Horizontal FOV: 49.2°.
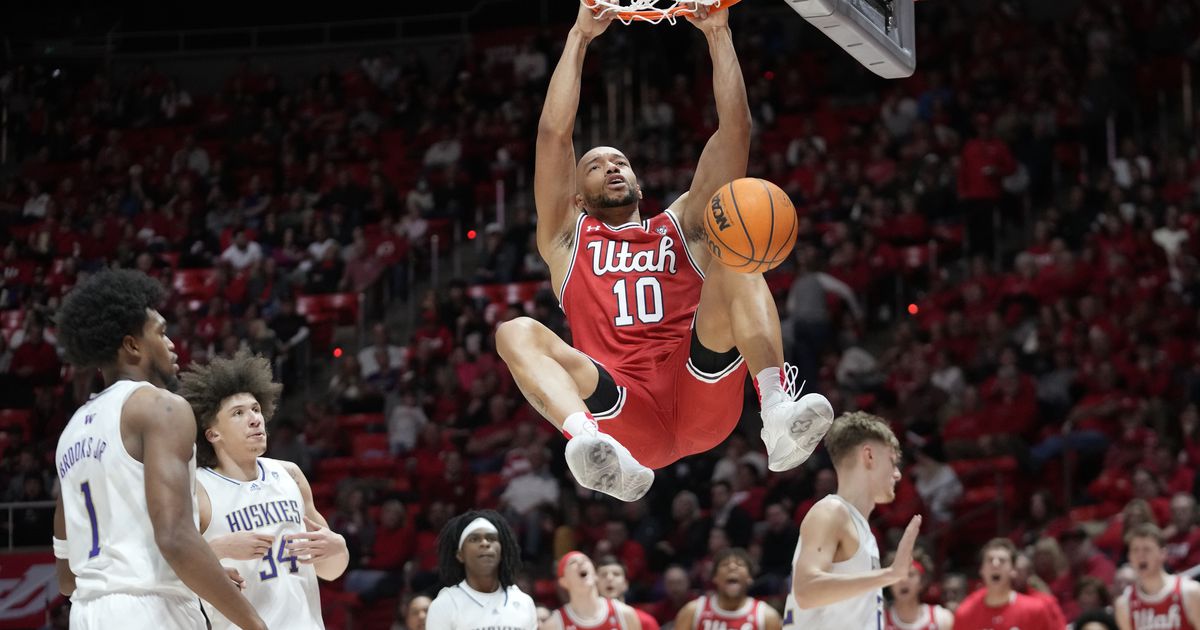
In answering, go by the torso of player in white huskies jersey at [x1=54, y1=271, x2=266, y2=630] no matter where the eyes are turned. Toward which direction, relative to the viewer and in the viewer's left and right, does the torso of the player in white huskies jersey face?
facing away from the viewer and to the right of the viewer

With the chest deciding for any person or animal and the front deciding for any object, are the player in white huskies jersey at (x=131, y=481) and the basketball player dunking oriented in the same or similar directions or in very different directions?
very different directions

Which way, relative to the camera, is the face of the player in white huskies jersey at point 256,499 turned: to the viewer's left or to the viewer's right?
to the viewer's right

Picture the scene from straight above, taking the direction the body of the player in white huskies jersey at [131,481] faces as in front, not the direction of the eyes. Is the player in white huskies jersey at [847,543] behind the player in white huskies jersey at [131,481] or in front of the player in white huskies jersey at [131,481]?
in front

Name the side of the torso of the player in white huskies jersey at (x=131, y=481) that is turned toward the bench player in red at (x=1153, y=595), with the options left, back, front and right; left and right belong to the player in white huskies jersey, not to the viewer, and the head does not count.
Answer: front

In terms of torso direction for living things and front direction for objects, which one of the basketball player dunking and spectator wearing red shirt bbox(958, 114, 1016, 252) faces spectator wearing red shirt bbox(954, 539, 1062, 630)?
spectator wearing red shirt bbox(958, 114, 1016, 252)

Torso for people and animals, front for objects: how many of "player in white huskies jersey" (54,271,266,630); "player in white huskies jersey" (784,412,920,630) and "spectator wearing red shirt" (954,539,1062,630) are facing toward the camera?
1

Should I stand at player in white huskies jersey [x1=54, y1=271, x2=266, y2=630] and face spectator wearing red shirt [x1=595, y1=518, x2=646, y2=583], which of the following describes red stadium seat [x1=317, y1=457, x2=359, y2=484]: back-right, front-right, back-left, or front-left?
front-left

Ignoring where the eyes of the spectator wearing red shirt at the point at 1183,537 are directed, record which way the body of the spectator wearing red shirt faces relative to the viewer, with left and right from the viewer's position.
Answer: facing the viewer and to the left of the viewer

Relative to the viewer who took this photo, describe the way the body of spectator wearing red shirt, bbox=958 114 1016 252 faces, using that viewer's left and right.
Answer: facing the viewer

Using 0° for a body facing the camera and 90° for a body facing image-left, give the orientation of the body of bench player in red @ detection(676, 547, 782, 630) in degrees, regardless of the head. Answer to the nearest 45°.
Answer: approximately 0°

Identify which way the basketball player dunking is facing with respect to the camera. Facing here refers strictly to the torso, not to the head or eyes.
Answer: toward the camera

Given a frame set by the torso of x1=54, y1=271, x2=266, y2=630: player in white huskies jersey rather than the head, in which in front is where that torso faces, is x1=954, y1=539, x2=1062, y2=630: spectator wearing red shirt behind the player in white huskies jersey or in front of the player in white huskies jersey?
in front

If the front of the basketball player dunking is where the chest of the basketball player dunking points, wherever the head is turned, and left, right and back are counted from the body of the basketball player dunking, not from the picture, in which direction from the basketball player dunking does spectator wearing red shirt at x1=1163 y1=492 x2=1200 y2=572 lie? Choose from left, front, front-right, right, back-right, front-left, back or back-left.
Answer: back-left

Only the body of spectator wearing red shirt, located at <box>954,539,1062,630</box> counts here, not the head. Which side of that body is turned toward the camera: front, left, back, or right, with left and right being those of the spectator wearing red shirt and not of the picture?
front

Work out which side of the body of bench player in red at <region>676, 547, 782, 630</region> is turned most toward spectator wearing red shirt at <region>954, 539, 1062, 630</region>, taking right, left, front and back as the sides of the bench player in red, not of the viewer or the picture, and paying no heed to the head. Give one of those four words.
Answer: left

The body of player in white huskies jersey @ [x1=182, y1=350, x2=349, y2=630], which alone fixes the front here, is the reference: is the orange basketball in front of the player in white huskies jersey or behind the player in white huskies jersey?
in front

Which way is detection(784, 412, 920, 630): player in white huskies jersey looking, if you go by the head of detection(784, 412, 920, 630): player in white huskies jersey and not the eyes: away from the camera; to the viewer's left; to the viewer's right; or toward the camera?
to the viewer's right
